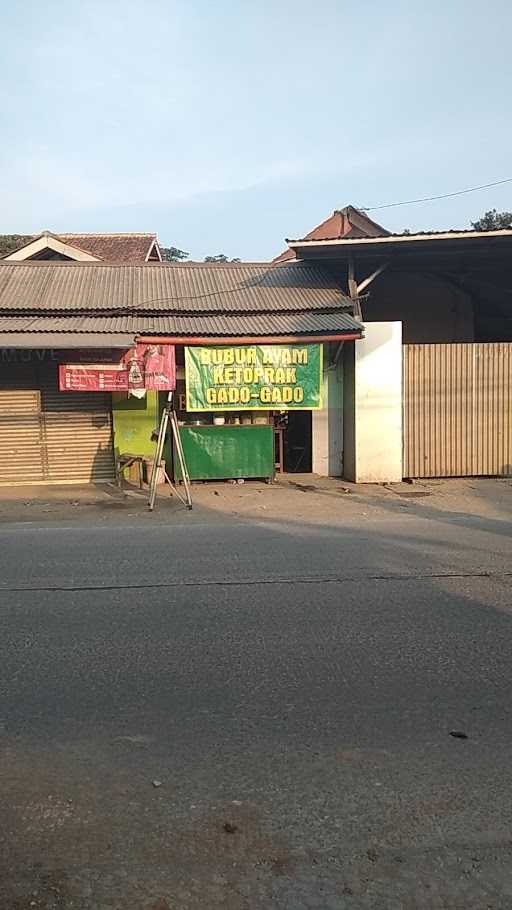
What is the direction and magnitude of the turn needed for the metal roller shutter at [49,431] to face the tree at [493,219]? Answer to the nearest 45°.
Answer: approximately 135° to its left

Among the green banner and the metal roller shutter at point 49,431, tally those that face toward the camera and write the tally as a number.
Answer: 2

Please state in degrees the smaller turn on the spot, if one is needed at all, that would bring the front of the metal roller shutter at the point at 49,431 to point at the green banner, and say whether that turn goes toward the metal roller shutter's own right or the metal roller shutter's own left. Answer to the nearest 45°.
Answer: approximately 45° to the metal roller shutter's own left

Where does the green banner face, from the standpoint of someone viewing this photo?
facing the viewer

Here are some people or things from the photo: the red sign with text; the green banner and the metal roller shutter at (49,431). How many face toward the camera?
3

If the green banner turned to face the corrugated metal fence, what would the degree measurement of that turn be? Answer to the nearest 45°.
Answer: approximately 90° to its left

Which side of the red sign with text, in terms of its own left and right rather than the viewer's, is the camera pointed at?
front

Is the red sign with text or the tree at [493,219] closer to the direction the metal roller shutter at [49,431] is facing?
the red sign with text

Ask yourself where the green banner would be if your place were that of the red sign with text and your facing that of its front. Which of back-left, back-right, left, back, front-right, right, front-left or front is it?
left

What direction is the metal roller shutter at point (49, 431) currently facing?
toward the camera

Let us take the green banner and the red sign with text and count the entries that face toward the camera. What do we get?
2
